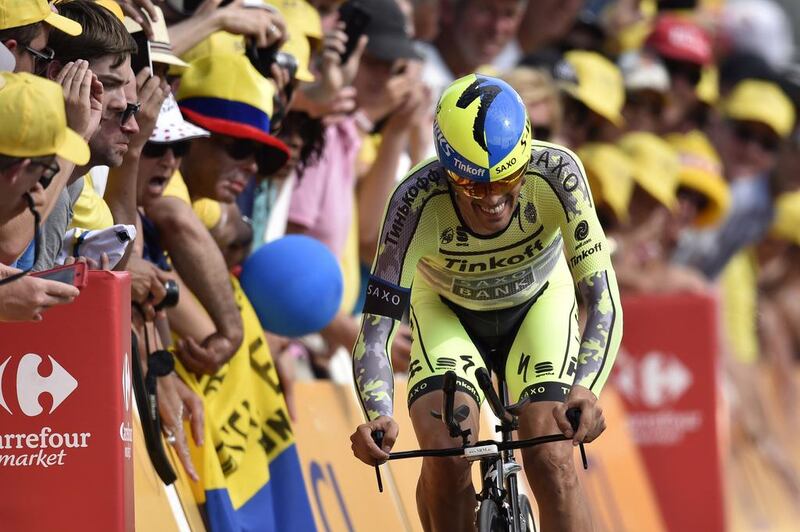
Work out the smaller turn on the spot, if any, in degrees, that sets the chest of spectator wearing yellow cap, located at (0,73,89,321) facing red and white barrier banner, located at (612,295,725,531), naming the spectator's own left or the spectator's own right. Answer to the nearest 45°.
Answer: approximately 45° to the spectator's own left

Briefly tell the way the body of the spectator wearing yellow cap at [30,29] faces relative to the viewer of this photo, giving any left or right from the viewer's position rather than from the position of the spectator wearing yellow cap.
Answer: facing to the right of the viewer

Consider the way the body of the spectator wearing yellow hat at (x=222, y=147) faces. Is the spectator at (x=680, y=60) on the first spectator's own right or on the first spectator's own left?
on the first spectator's own left

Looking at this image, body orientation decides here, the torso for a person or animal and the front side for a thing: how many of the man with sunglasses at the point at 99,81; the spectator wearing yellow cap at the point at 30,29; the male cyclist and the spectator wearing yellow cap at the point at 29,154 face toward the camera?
1

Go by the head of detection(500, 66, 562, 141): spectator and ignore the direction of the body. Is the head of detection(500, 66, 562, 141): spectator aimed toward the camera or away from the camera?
toward the camera

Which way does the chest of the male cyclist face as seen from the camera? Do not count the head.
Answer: toward the camera

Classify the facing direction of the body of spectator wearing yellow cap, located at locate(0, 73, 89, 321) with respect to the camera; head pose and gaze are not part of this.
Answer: to the viewer's right

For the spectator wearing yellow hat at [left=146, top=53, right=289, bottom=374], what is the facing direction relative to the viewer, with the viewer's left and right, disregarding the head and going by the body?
facing the viewer and to the right of the viewer

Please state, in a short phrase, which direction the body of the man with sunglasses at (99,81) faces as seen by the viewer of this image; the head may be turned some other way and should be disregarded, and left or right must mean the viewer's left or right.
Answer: facing to the right of the viewer

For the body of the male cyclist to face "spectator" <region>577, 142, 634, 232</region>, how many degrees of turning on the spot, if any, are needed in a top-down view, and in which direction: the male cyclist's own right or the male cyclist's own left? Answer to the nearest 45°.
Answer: approximately 180°

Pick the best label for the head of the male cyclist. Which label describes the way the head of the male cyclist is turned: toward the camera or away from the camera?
toward the camera
